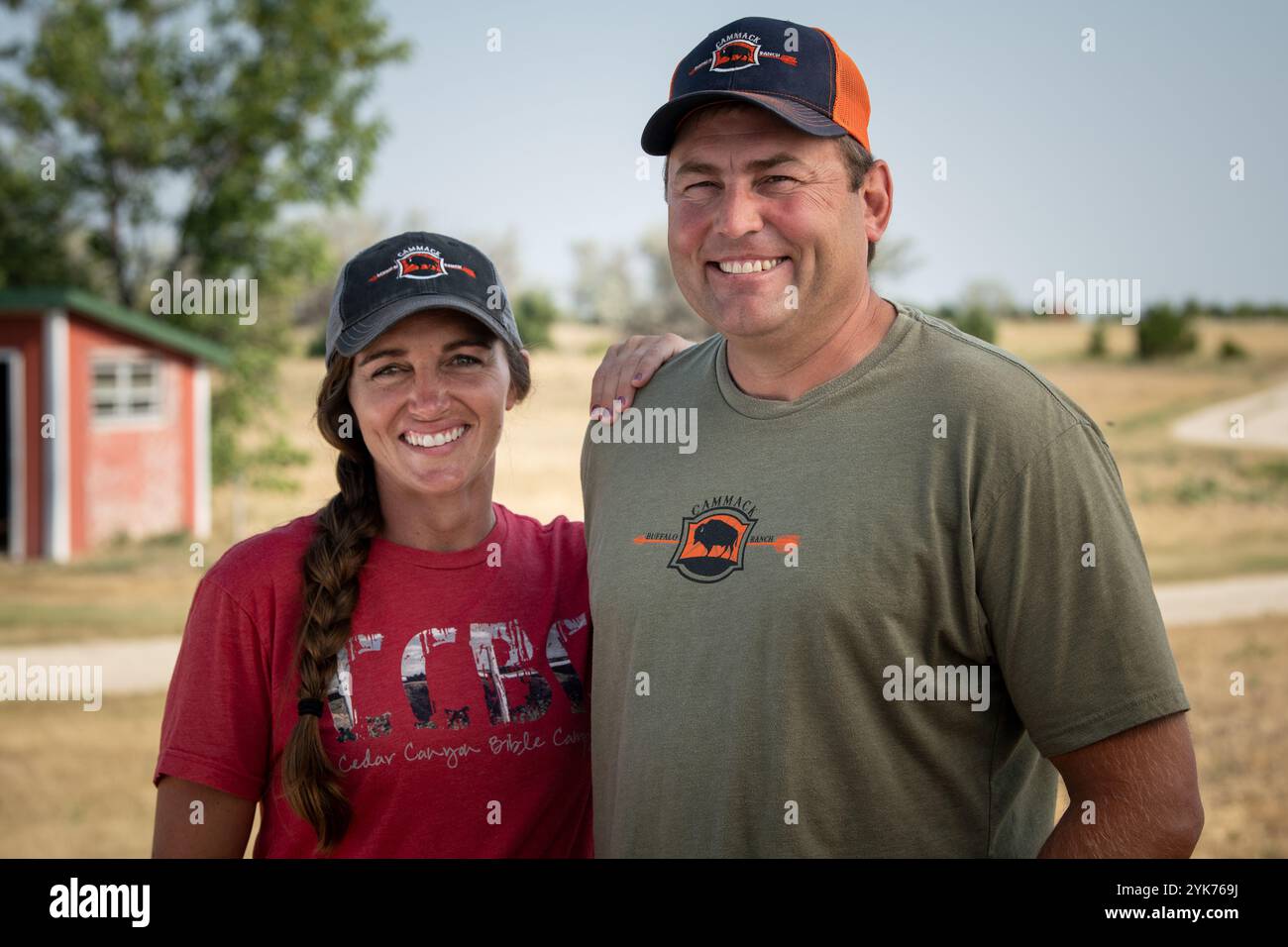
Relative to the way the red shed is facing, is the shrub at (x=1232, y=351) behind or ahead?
behind

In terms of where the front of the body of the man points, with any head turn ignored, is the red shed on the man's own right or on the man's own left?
on the man's own right

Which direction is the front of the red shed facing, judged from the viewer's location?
facing the viewer and to the left of the viewer

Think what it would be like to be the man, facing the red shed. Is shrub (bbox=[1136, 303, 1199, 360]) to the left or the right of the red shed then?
right

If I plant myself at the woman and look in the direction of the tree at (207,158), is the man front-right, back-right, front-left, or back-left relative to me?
back-right

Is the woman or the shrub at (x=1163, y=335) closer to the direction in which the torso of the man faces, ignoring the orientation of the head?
the woman

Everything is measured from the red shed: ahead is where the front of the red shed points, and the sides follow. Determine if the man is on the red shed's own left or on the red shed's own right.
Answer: on the red shed's own left

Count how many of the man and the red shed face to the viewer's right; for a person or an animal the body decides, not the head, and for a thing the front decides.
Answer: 0

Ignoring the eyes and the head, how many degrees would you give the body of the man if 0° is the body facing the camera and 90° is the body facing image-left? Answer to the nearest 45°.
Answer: approximately 45°
